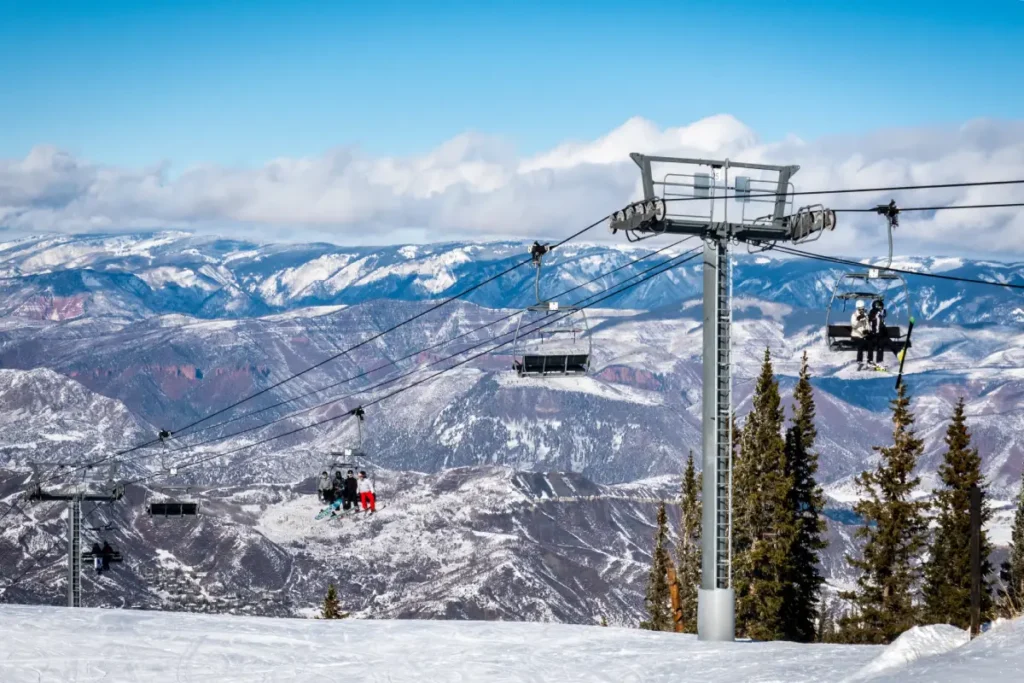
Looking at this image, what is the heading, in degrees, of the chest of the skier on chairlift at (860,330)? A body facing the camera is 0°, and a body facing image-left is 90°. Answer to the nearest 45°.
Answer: approximately 315°

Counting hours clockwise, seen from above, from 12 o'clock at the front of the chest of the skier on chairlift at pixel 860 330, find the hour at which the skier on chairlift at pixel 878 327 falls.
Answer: the skier on chairlift at pixel 878 327 is roughly at 10 o'clock from the skier on chairlift at pixel 860 330.
